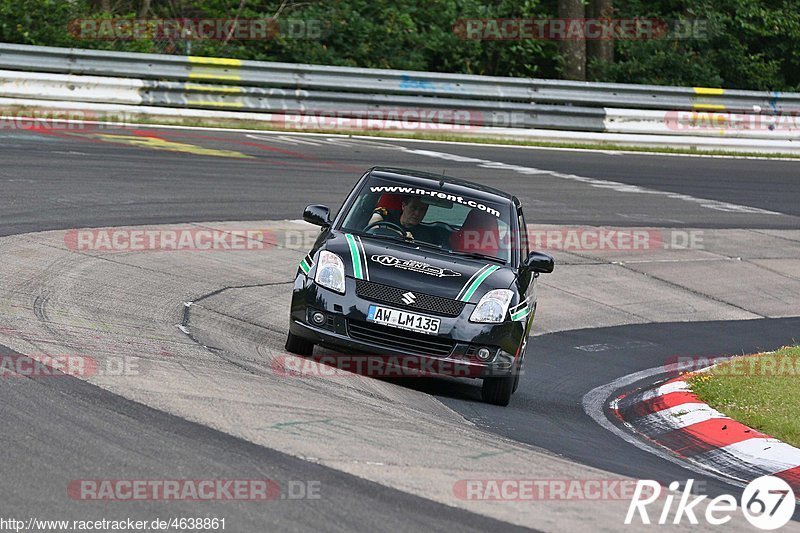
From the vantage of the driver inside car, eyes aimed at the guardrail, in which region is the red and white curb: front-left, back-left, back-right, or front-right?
back-right

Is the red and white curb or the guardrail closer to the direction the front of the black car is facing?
the red and white curb

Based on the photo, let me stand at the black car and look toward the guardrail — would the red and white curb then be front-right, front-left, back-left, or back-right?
back-right

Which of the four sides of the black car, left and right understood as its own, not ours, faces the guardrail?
back

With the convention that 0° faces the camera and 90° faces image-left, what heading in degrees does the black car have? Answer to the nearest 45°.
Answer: approximately 0°

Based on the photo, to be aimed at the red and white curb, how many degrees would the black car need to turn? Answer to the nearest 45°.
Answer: approximately 90° to its left
